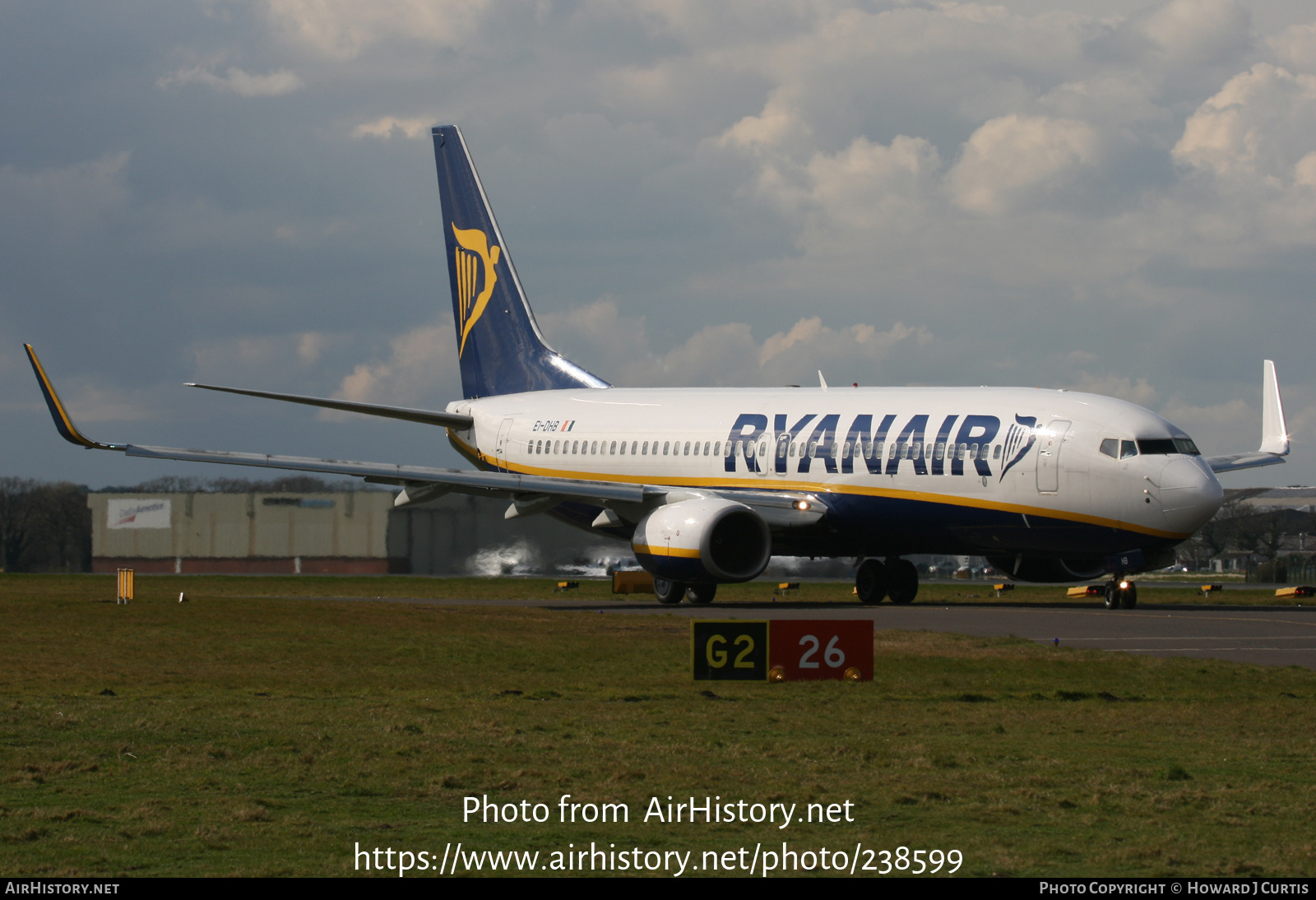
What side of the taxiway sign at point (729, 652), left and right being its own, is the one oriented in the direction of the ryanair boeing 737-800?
back

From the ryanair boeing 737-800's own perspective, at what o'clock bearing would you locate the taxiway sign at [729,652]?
The taxiway sign is roughly at 2 o'clock from the ryanair boeing 737-800.

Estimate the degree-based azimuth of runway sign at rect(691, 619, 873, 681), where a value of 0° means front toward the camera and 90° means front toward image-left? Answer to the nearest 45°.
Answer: approximately 0°

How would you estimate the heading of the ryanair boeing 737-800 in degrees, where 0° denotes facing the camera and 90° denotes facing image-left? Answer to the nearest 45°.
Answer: approximately 315°
